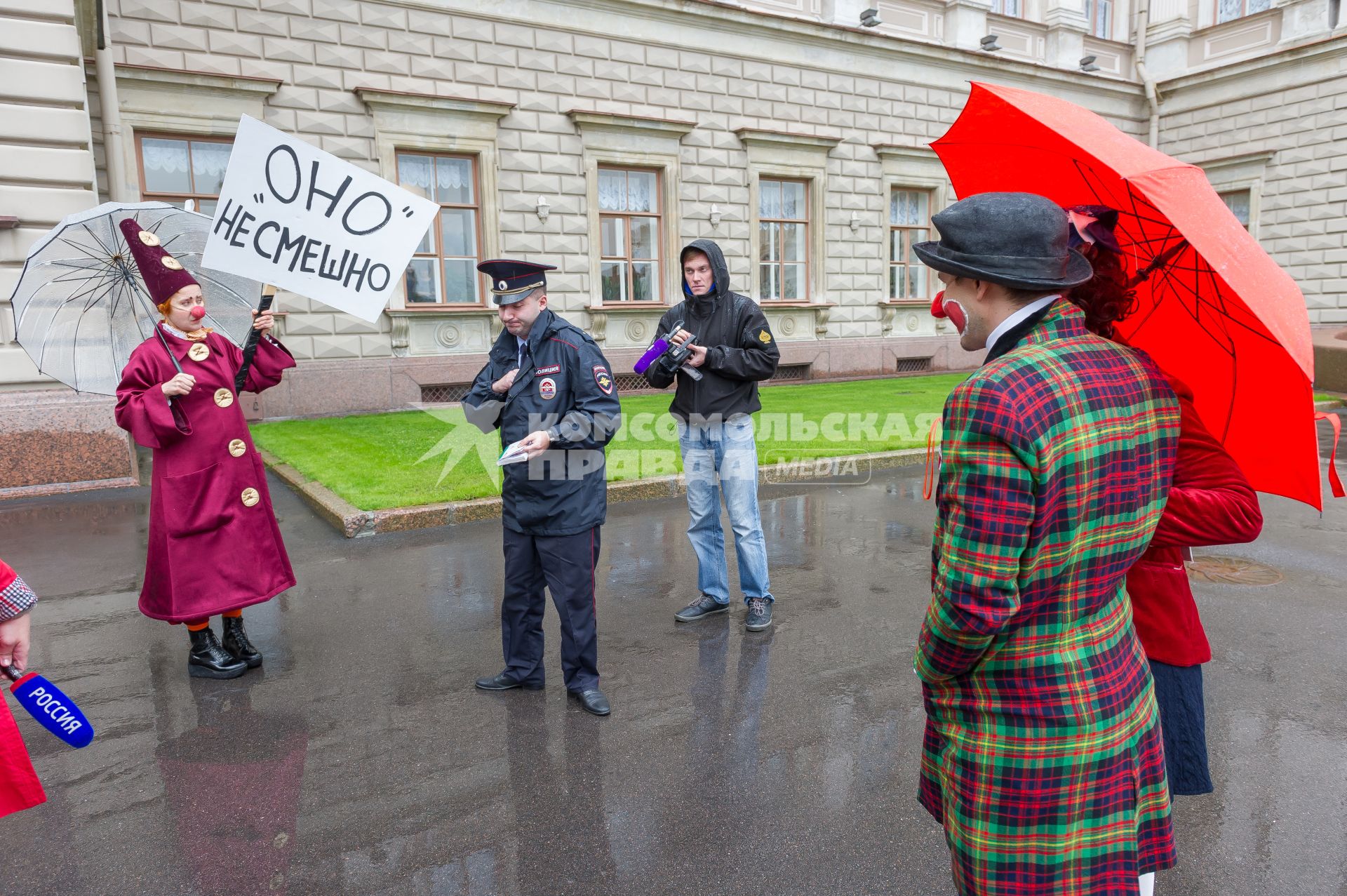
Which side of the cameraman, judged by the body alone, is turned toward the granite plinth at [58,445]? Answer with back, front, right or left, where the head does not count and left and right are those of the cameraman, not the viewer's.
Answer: right

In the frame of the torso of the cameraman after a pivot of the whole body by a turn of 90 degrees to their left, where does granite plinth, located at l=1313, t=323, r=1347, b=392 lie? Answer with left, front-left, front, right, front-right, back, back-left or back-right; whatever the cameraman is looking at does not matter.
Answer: left

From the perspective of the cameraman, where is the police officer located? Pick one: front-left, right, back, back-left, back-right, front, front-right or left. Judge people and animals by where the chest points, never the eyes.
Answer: front

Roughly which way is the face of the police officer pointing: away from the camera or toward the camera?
toward the camera

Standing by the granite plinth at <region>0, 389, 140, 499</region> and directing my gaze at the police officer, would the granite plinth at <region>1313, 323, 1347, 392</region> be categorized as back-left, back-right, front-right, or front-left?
front-left

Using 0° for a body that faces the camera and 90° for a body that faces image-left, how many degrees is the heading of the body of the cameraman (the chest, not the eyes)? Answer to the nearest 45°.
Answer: approximately 45°
